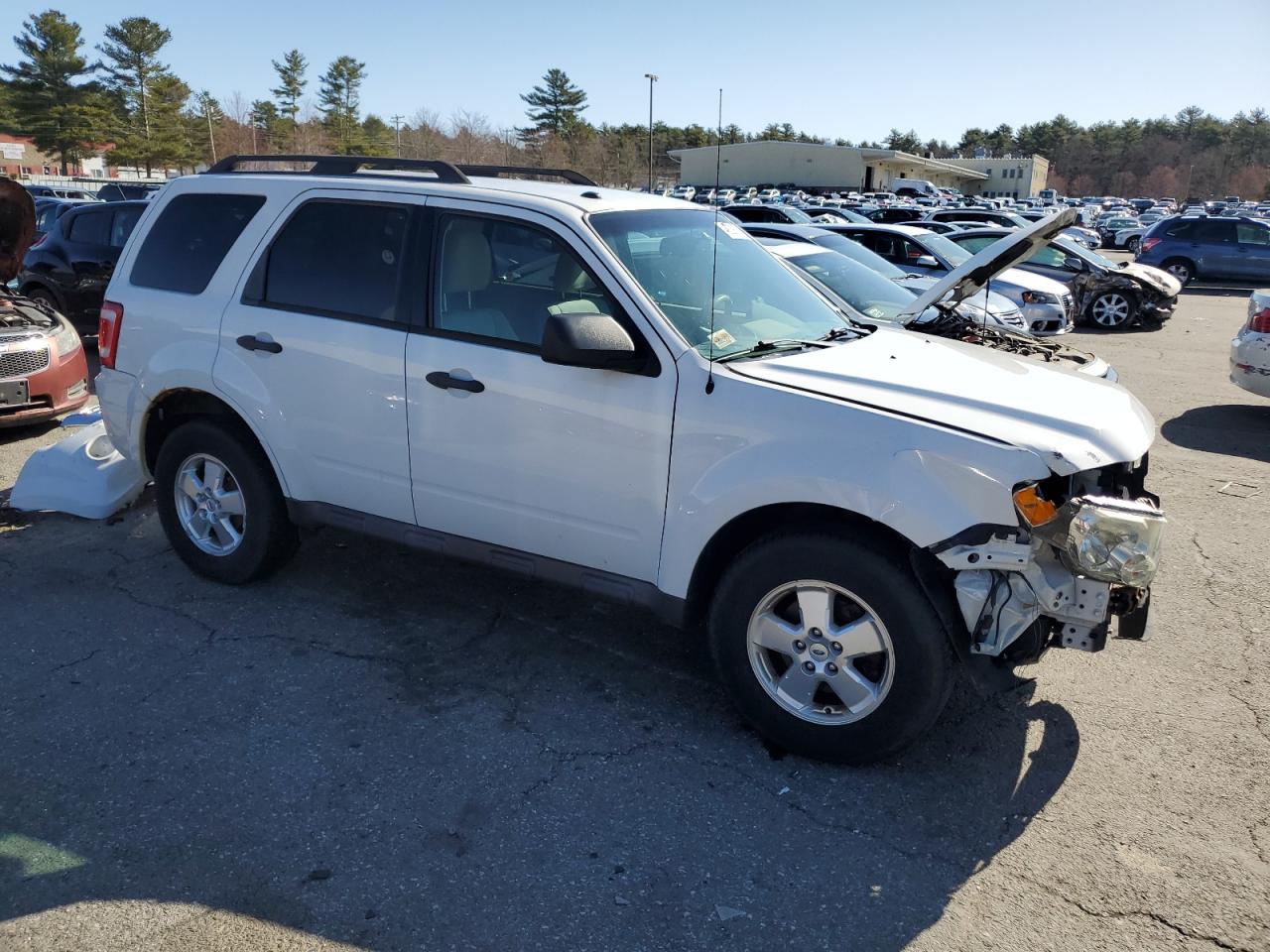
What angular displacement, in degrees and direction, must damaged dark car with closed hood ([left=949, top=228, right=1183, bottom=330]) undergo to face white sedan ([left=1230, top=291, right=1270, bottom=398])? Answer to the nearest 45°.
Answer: approximately 45° to its right

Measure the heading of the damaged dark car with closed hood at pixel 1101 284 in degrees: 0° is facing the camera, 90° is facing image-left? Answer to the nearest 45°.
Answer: approximately 315°

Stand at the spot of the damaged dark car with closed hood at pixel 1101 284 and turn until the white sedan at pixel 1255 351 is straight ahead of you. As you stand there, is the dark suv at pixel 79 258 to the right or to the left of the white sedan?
right

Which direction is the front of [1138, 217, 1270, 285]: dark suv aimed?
to the viewer's right

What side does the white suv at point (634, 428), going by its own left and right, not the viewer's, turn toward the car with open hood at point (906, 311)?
left

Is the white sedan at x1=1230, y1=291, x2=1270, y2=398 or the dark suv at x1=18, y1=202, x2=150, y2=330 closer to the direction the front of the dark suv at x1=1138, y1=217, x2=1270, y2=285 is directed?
the white sedan

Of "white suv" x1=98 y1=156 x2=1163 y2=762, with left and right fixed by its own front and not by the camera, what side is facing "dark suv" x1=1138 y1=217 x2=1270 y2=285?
left
